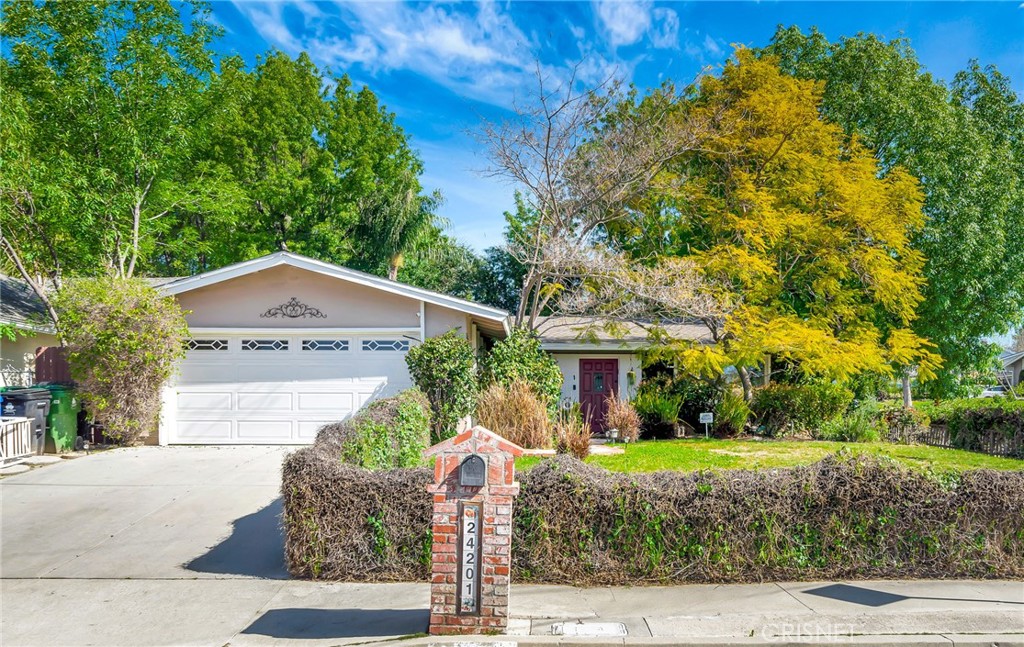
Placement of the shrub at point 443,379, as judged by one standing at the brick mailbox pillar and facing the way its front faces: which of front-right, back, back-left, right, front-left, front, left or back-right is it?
back

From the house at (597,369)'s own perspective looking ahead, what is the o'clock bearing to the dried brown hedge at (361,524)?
The dried brown hedge is roughly at 12 o'clock from the house.

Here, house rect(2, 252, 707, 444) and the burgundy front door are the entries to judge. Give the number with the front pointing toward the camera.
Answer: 2

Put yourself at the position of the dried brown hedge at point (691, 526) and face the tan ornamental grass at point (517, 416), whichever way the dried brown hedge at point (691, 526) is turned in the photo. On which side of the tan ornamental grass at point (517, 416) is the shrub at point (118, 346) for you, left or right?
left

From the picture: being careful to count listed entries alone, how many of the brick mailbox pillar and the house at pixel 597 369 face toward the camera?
2
